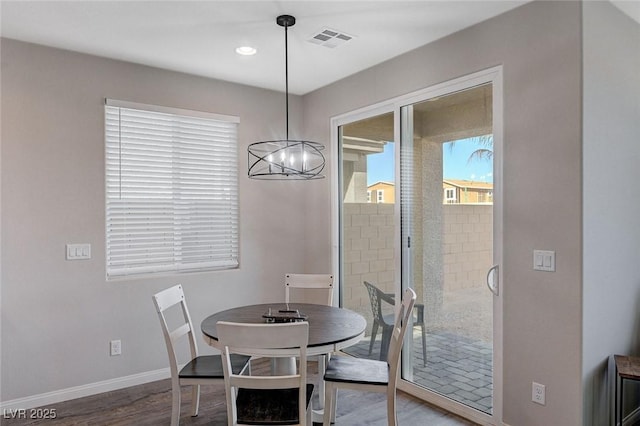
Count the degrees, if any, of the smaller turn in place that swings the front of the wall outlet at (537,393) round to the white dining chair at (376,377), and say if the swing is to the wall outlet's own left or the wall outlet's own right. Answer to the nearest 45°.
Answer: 0° — it already faces it

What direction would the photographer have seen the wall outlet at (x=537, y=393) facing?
facing the viewer and to the left of the viewer

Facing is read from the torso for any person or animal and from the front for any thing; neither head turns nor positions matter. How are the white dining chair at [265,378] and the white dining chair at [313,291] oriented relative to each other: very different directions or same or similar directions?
very different directions

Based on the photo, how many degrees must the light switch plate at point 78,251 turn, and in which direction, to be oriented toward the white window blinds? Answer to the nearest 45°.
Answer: approximately 90° to its left

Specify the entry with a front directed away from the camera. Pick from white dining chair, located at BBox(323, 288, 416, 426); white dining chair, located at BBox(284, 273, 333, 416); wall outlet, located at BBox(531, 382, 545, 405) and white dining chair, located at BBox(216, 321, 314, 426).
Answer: white dining chair, located at BBox(216, 321, 314, 426)

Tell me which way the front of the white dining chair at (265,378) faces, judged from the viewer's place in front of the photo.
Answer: facing away from the viewer

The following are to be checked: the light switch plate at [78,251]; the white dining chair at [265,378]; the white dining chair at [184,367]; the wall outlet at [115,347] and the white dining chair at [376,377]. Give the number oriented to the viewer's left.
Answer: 1

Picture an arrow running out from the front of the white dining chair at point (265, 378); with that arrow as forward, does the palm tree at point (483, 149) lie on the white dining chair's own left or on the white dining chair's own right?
on the white dining chair's own right

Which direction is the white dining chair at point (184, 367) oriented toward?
to the viewer's right

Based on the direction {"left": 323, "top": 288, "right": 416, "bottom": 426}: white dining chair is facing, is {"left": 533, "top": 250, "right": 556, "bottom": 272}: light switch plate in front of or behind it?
behind

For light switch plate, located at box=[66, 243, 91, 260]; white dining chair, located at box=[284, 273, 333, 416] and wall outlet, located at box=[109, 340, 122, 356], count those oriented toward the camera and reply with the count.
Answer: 3

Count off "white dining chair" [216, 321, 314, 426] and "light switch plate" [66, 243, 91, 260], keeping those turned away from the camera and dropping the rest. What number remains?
1

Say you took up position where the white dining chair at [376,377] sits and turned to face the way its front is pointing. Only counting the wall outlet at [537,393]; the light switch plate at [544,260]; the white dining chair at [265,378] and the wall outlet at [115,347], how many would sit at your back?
2

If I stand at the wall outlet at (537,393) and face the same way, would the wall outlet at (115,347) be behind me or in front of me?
in front

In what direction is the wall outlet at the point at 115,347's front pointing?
toward the camera

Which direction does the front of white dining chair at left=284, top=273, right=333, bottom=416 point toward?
toward the camera

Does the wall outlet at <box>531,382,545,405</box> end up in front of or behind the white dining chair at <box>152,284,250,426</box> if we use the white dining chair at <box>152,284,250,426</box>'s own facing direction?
in front

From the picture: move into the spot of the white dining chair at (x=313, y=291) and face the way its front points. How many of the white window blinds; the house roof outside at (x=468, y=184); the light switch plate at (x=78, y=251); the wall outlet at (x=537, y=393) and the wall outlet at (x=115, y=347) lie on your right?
3

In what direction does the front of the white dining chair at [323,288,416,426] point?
to the viewer's left

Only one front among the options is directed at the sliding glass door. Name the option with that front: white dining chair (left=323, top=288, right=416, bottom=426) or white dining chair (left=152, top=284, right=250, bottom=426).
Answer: white dining chair (left=152, top=284, right=250, bottom=426)

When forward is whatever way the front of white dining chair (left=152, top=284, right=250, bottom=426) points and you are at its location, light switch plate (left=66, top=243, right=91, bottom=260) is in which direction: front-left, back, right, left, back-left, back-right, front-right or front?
back-left
